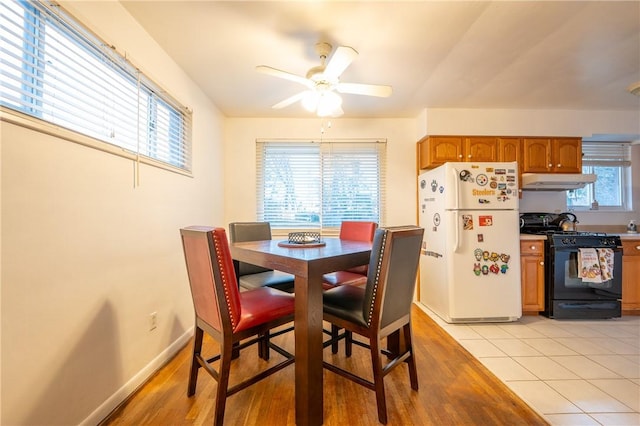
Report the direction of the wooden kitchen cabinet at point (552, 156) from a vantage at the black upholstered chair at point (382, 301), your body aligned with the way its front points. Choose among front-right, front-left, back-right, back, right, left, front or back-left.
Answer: right

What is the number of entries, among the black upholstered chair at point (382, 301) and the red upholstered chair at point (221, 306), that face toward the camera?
0

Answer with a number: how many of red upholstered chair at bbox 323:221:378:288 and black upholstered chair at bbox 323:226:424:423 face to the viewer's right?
0

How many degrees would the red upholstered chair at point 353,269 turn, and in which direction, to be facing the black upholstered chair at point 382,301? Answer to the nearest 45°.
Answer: approximately 45° to its left

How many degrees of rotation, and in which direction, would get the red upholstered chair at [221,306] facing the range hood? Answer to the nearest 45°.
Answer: approximately 45° to its right

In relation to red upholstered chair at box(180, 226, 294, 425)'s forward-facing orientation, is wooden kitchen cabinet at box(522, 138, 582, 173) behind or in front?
in front

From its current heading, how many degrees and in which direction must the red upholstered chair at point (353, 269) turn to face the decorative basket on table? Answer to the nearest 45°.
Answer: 0° — it already faces it

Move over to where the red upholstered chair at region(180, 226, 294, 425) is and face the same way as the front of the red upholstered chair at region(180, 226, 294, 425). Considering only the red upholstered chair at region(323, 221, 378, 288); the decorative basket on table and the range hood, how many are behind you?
0

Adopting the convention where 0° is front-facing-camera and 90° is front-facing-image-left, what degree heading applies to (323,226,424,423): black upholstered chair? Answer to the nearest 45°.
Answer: approximately 135°

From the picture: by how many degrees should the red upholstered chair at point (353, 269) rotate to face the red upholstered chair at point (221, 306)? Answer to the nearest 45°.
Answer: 0° — it already faces it

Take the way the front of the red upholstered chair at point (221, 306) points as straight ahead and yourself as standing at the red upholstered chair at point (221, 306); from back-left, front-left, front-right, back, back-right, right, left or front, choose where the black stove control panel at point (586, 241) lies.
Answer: front-right

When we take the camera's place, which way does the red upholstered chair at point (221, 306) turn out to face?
facing away from the viewer and to the right of the viewer

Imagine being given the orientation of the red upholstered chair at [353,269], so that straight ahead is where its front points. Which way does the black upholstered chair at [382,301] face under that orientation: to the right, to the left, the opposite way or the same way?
to the right

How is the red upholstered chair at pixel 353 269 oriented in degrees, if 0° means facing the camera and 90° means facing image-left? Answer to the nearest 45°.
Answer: approximately 45°

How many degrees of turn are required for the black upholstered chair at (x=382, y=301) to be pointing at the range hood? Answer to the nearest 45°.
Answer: approximately 90° to its right

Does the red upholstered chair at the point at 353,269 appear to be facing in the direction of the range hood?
no
